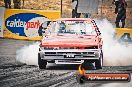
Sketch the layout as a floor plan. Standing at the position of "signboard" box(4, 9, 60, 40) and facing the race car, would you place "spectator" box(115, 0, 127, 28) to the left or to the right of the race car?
left

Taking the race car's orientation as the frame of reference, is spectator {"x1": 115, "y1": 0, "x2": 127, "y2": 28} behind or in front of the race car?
behind

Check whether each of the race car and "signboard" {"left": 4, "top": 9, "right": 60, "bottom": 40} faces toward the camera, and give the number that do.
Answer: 2

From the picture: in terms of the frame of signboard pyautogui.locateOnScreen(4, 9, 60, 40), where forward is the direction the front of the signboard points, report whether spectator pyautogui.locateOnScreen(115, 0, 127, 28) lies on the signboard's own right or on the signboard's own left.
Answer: on the signboard's own left

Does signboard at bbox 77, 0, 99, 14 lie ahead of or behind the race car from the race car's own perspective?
behind

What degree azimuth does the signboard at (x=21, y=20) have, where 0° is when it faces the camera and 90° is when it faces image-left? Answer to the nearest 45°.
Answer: approximately 0°

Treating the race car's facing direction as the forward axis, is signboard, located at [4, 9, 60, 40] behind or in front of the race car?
behind
